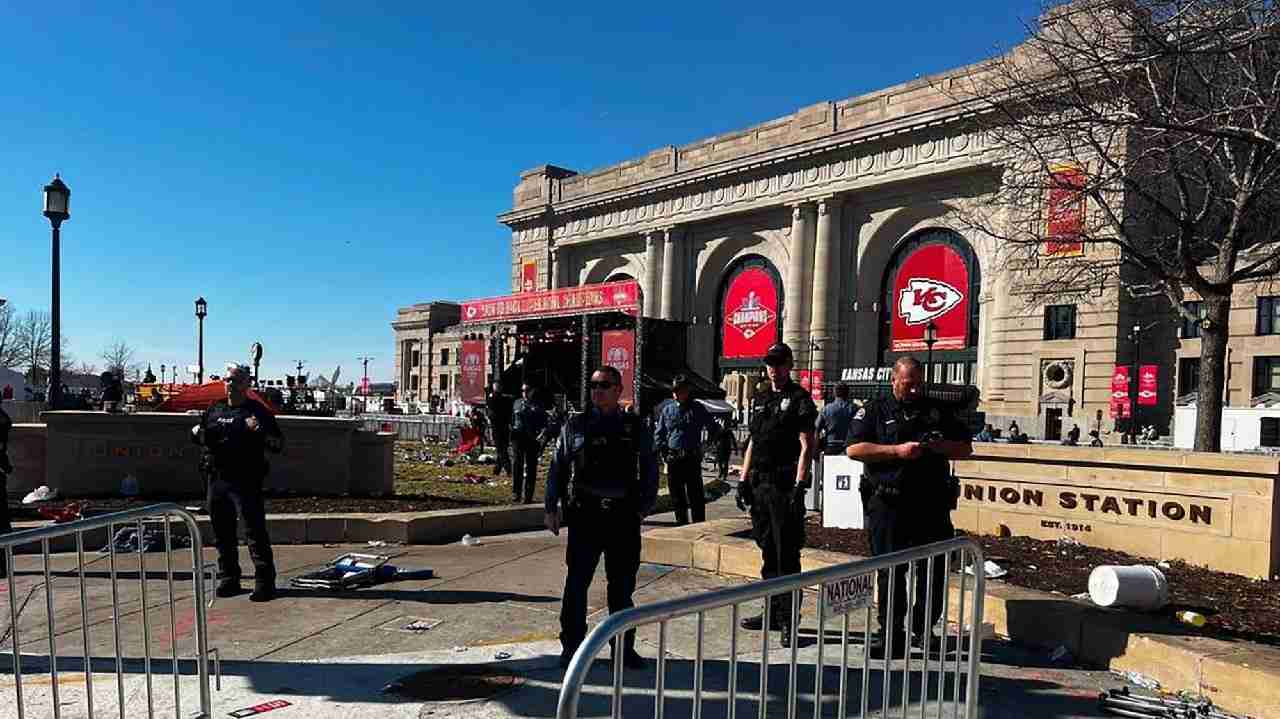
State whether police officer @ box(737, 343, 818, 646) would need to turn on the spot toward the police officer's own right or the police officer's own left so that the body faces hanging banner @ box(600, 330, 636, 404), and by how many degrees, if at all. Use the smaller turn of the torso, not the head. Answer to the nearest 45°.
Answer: approximately 135° to the police officer's own right

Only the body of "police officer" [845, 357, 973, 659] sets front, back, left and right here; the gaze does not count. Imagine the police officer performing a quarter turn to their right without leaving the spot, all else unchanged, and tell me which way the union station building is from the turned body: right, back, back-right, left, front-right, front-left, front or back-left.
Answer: right

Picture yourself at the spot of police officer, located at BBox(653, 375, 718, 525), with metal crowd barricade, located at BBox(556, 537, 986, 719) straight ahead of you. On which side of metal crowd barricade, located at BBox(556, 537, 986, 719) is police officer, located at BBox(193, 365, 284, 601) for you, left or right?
right

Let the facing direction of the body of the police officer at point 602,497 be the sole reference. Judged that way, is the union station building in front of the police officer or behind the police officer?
behind

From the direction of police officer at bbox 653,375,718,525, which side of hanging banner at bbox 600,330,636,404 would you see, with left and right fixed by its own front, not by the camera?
front

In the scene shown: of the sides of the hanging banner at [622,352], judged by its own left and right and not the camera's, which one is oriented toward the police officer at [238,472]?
front

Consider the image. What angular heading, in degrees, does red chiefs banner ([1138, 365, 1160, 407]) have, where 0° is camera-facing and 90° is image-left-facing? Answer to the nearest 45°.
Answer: approximately 0°

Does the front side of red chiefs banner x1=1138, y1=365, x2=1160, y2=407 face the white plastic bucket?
yes

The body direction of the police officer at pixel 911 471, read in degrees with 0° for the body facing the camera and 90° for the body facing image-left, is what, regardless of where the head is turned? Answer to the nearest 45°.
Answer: approximately 0°
